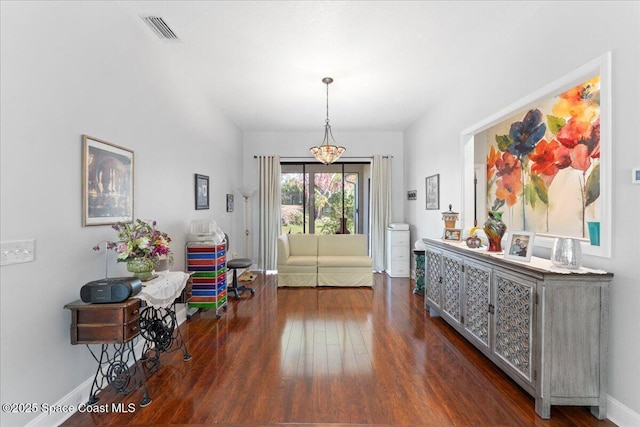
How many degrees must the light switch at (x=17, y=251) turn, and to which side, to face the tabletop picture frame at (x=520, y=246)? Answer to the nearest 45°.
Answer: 0° — it already faces it

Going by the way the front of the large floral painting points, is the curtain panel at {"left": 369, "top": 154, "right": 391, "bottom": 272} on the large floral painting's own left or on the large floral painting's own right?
on the large floral painting's own right

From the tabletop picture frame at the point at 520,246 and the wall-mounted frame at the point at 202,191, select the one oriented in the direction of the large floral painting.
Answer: the wall-mounted frame

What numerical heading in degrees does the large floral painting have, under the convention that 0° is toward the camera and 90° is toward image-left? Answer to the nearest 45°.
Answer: approximately 45°

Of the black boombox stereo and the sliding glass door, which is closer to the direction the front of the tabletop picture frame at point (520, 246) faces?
the black boombox stereo

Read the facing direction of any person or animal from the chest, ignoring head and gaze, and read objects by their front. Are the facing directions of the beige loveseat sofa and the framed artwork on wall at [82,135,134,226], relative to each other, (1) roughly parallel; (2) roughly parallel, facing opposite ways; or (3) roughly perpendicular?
roughly perpendicular

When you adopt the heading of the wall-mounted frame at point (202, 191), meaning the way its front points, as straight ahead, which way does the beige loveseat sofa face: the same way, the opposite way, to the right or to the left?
to the right

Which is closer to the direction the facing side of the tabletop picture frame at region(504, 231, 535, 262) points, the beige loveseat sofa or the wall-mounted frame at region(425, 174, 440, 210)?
the beige loveseat sofa

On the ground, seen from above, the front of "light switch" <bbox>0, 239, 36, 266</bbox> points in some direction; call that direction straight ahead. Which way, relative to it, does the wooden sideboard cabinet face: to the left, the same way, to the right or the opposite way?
the opposite way
